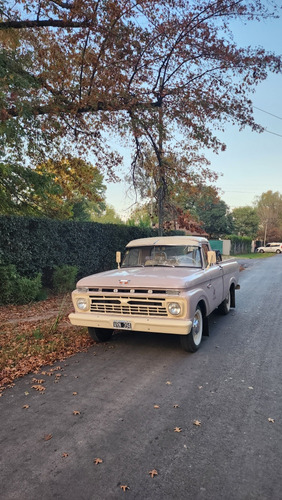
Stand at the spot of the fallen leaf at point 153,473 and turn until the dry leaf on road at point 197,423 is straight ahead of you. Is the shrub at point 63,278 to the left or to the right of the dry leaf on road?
left

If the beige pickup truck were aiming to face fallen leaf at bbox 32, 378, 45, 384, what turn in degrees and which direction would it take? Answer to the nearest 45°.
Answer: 0° — it already faces it

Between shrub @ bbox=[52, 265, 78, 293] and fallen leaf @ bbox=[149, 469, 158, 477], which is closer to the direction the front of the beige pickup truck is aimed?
the fallen leaf

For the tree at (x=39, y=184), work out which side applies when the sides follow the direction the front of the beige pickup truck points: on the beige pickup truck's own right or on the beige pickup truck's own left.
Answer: on the beige pickup truck's own right

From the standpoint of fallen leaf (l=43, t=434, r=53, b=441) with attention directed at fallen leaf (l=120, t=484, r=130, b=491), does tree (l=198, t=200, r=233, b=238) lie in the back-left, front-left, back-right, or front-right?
back-left

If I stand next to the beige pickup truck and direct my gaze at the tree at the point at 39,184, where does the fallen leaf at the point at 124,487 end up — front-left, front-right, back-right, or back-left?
back-left

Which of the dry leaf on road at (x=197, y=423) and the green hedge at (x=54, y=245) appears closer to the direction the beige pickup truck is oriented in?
the dry leaf on road

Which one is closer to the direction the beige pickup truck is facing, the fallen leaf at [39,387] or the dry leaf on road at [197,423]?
the fallen leaf

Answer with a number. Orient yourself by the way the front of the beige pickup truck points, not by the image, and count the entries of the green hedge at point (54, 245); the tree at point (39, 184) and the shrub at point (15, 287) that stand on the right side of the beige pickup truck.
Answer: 3

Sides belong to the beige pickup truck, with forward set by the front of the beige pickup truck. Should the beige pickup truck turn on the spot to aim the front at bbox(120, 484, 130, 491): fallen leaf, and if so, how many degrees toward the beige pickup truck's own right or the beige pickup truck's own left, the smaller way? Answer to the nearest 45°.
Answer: approximately 45° to the beige pickup truck's own left

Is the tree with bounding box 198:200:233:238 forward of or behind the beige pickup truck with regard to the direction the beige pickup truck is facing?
behind

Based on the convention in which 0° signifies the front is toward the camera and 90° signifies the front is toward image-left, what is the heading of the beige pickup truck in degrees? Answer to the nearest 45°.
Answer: approximately 45°

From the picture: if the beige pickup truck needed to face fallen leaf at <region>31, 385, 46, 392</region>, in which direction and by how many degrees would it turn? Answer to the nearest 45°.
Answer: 0° — it already faces it

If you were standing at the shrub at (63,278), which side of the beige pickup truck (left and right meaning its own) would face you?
right

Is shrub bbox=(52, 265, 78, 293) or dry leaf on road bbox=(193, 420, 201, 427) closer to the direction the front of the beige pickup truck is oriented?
the dry leaf on road

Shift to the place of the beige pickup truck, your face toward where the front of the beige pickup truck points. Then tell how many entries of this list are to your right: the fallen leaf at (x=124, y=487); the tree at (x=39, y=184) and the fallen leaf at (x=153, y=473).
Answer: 1

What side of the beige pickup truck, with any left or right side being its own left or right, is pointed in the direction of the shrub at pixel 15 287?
right

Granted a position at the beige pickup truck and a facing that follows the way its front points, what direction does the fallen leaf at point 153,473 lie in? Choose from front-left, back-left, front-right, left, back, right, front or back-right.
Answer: front-left
